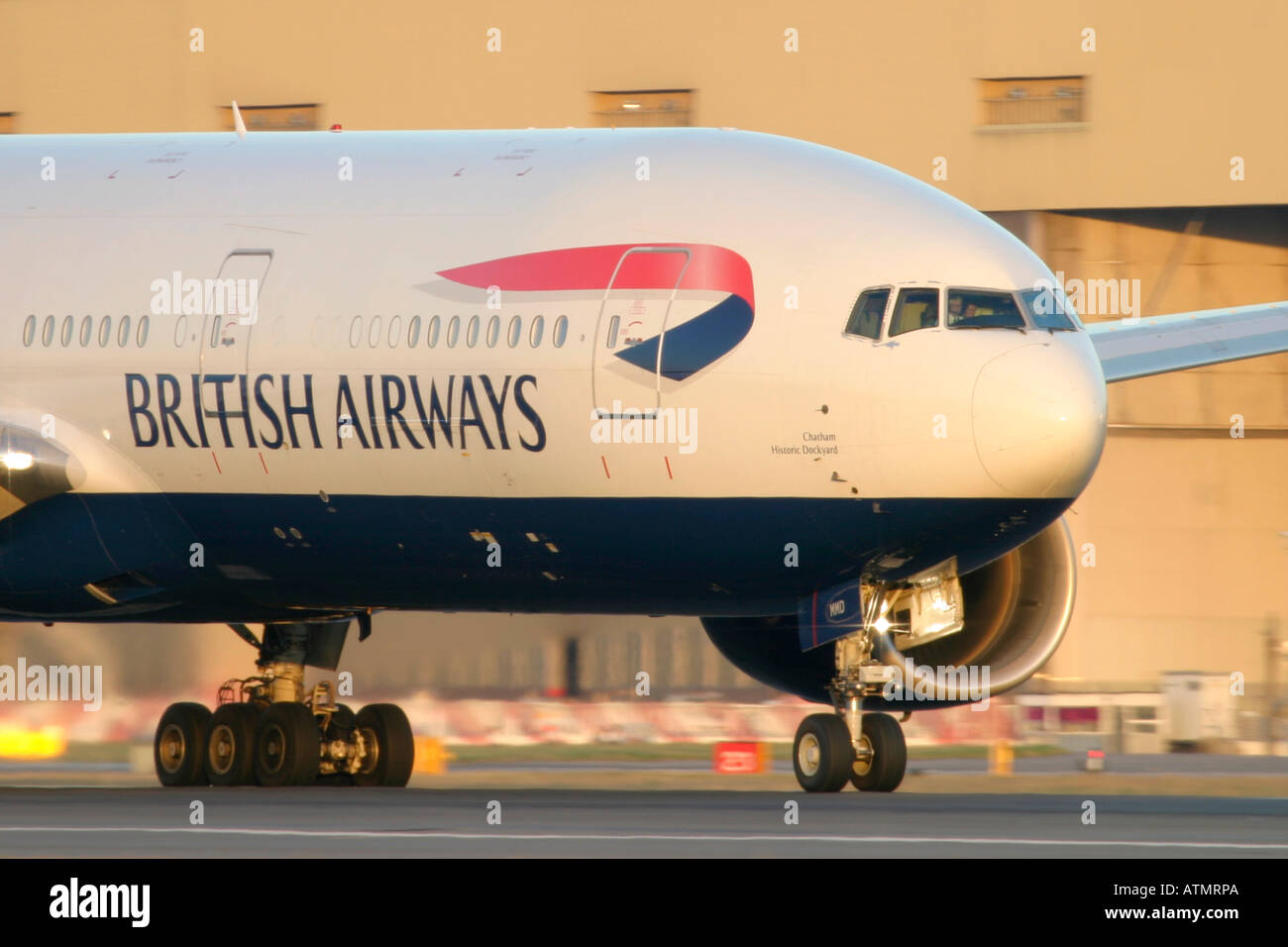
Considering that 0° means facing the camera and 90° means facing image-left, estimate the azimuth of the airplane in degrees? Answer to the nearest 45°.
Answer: approximately 315°

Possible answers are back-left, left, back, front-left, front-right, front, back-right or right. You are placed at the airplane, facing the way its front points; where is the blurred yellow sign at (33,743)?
back

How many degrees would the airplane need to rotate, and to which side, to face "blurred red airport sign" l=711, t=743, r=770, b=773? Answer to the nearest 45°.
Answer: approximately 135° to its left
